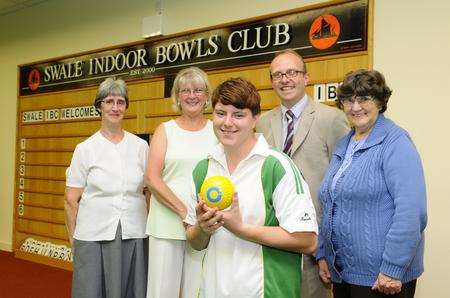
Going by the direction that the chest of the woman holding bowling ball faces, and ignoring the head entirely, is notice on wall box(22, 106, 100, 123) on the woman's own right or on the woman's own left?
on the woman's own right

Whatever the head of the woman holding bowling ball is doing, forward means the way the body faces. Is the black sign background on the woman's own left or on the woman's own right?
on the woman's own right

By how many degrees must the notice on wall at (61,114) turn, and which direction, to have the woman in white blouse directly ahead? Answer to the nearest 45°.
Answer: approximately 45° to its left

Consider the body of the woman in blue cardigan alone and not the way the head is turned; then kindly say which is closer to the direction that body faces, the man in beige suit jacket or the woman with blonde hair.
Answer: the woman with blonde hair

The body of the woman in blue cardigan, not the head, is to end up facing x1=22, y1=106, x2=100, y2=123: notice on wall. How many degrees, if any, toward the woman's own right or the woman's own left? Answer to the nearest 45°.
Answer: approximately 90° to the woman's own right

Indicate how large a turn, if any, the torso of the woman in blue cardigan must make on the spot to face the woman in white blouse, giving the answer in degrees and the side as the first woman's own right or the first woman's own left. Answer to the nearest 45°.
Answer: approximately 45° to the first woman's own right

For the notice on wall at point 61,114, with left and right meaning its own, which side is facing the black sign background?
left

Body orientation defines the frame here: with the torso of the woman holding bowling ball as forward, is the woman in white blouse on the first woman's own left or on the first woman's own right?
on the first woman's own right

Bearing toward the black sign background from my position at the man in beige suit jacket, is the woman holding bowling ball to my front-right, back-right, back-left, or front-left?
back-left

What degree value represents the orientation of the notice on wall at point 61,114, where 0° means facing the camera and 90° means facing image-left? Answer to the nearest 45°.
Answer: approximately 45°
